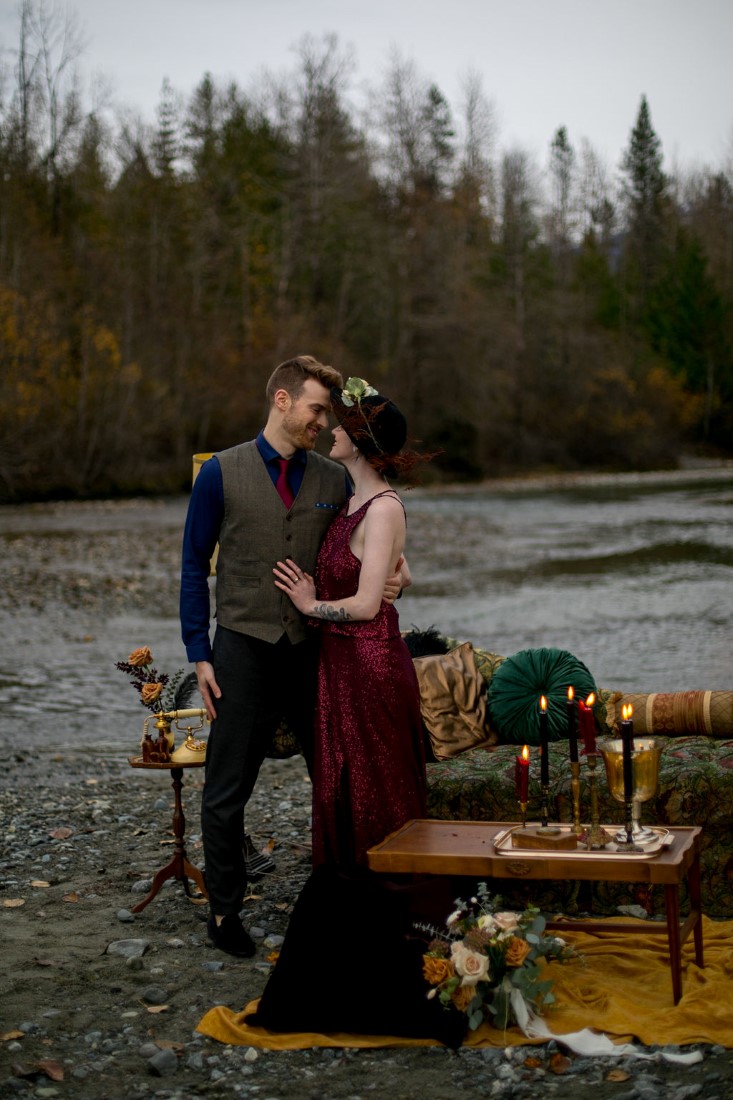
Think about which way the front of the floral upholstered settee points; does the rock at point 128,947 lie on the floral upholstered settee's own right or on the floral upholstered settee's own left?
on the floral upholstered settee's own right

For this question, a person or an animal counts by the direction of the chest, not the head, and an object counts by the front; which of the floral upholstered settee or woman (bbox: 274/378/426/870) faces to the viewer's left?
the woman

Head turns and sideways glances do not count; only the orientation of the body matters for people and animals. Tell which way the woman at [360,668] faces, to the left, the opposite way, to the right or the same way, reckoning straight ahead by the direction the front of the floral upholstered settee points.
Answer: to the right

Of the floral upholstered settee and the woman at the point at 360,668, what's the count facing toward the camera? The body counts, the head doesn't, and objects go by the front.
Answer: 1

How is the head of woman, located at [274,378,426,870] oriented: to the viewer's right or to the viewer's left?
to the viewer's left

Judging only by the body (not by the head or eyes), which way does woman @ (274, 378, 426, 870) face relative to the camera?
to the viewer's left

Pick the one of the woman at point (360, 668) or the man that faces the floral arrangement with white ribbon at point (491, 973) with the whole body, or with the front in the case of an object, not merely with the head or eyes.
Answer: the man

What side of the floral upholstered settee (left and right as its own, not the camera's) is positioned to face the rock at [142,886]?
right

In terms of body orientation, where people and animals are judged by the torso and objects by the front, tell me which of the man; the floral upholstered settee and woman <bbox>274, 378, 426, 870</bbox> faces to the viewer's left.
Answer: the woman

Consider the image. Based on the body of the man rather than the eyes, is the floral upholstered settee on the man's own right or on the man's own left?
on the man's own left
